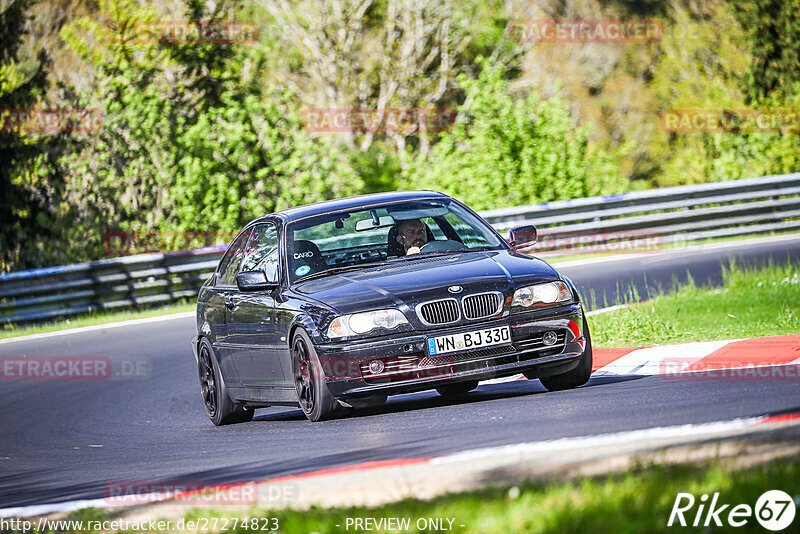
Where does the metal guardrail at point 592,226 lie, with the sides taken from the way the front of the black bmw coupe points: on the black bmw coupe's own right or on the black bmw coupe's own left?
on the black bmw coupe's own left

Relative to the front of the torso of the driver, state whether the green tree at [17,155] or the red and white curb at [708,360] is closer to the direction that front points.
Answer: the red and white curb

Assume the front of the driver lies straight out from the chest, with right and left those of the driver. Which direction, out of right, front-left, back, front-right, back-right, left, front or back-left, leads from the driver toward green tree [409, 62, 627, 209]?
back-left

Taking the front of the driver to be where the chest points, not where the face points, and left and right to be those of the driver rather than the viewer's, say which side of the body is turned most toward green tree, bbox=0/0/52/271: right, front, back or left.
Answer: back

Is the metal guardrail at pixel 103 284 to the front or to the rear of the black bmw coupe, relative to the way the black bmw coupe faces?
to the rear

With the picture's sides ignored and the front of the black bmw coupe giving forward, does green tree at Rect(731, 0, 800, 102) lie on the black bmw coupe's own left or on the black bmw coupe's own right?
on the black bmw coupe's own left

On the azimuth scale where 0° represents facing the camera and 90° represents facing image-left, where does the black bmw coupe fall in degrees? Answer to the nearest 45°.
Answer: approximately 315°

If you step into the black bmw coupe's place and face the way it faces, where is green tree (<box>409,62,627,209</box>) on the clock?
The green tree is roughly at 8 o'clock from the black bmw coupe.

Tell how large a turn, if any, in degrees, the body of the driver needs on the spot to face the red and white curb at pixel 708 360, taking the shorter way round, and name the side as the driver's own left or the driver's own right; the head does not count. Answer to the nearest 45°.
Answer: approximately 45° to the driver's own left

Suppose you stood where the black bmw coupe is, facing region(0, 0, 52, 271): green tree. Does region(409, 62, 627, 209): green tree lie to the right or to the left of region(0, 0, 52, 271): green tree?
right

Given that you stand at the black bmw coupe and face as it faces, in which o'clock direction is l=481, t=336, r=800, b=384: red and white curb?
The red and white curb is roughly at 10 o'clock from the black bmw coupe.

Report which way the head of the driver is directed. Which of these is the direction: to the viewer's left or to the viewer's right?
to the viewer's right

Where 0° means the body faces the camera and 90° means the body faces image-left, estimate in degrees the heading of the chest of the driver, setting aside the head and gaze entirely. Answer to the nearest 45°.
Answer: approximately 315°
